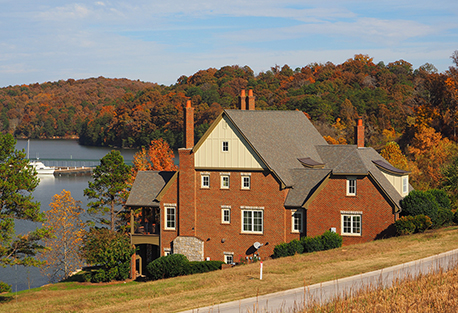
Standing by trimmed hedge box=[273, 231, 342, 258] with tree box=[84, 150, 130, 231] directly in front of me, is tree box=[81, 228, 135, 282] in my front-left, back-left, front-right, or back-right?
front-left
